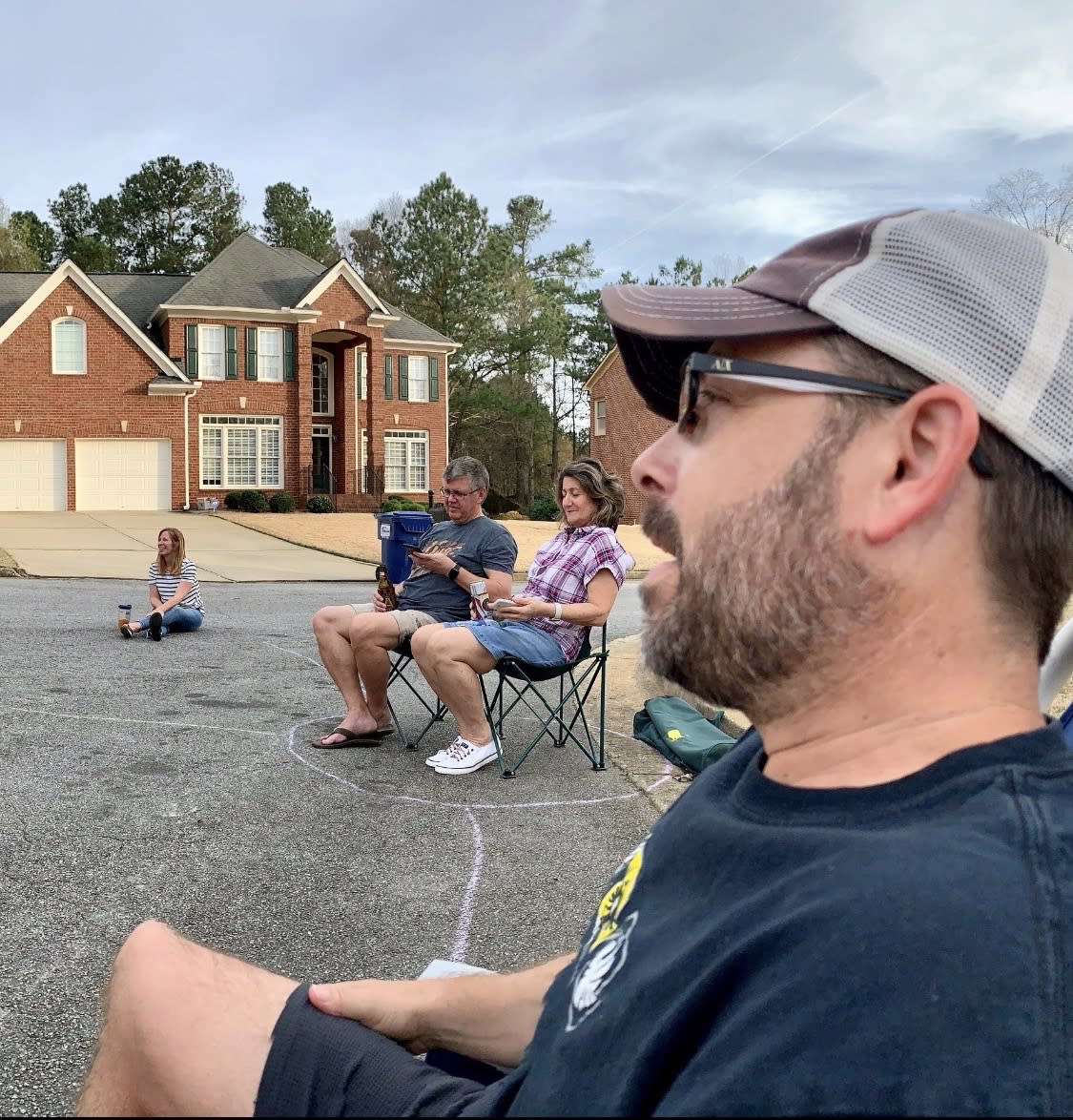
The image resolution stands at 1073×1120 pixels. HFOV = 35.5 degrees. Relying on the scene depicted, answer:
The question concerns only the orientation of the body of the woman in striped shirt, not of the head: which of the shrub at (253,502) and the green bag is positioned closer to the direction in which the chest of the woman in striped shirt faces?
the green bag

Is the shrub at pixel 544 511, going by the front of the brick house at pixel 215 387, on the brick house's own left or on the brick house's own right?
on the brick house's own left

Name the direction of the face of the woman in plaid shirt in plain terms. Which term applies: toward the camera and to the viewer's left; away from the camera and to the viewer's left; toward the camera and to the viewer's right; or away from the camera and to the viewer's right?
toward the camera and to the viewer's left

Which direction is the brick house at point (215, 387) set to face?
toward the camera

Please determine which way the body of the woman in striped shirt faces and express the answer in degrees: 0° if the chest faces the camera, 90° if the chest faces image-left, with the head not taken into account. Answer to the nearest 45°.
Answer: approximately 45°

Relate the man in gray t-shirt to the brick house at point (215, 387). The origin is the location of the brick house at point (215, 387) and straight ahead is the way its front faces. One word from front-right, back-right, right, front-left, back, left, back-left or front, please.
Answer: front

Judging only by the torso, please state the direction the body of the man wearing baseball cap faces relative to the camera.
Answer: to the viewer's left

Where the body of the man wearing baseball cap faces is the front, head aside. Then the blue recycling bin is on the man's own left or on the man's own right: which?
on the man's own right

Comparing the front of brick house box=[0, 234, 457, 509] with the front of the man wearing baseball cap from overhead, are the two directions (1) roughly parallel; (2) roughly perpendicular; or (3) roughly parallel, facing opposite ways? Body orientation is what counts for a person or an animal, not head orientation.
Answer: roughly perpendicular

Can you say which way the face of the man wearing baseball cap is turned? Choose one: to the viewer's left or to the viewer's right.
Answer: to the viewer's left
